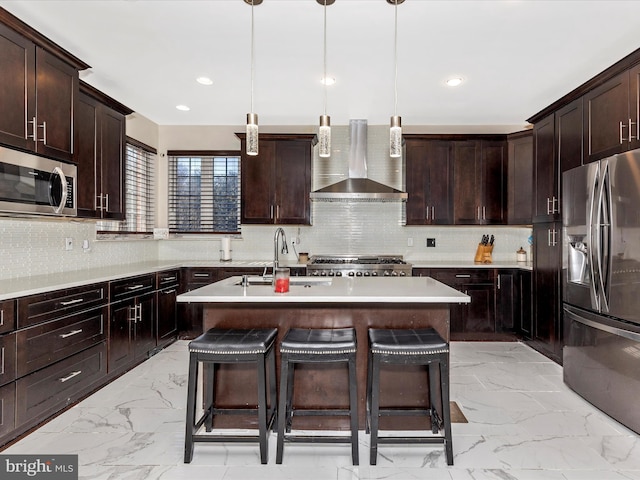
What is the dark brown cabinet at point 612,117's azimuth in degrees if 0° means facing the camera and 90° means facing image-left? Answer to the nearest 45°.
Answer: approximately 45°

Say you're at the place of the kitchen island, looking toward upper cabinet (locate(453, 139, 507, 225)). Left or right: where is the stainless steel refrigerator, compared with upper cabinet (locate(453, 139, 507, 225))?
right

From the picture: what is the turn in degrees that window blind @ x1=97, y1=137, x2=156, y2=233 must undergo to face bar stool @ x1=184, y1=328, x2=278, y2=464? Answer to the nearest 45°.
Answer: approximately 45° to its right

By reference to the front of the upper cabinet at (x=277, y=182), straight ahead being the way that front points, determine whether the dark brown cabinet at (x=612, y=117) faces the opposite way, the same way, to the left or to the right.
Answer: to the right

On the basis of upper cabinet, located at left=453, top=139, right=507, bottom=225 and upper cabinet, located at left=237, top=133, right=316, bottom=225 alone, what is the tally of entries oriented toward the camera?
2

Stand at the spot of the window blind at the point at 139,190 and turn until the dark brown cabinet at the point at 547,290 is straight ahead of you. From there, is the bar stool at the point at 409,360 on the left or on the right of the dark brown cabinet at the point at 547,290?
right

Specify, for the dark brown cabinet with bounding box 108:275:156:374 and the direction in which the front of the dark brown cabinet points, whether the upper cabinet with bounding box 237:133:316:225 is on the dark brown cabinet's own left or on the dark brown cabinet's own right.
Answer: on the dark brown cabinet's own left

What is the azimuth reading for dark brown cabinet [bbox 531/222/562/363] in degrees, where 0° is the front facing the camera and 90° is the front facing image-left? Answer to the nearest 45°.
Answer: approximately 45°

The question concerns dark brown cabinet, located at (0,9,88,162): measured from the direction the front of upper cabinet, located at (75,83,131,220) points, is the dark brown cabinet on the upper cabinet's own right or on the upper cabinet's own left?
on the upper cabinet's own right
